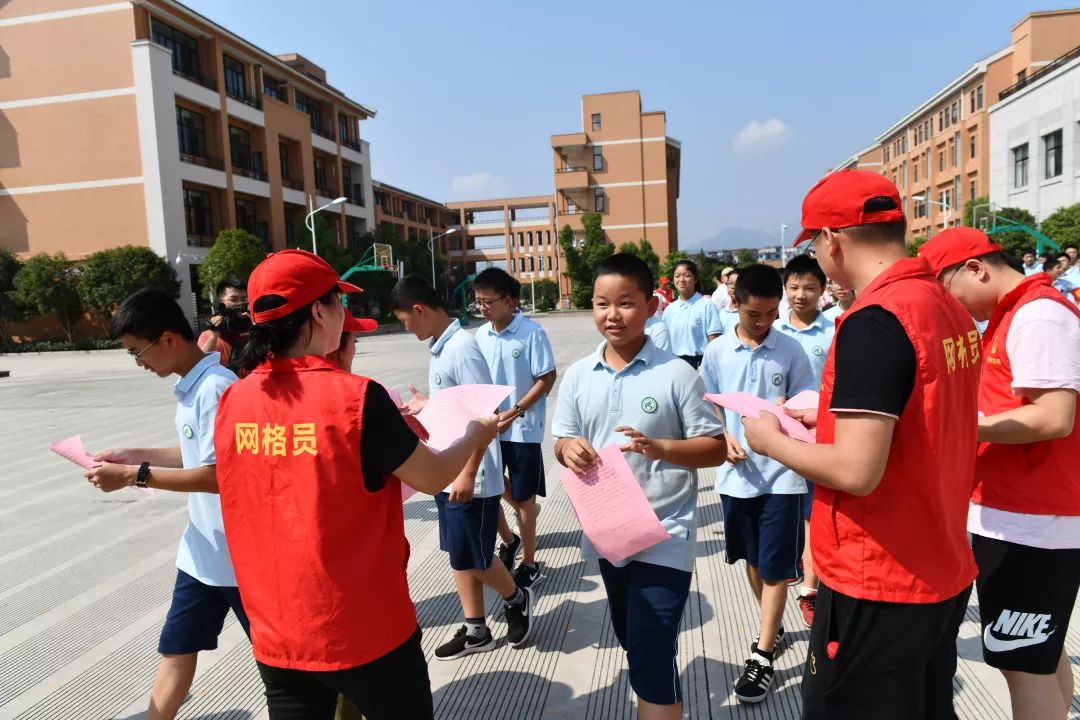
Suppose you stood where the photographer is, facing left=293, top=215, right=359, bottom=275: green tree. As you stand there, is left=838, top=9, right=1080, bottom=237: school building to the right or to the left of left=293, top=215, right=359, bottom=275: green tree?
right

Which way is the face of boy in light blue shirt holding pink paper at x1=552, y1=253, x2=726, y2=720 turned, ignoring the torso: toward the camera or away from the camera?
toward the camera

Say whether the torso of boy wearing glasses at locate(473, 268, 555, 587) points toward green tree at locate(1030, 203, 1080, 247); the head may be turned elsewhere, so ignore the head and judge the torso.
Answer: no

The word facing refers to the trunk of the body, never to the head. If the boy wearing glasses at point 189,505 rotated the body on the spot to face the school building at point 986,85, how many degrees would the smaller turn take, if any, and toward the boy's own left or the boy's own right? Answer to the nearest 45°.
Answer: approximately 135° to the boy's own right

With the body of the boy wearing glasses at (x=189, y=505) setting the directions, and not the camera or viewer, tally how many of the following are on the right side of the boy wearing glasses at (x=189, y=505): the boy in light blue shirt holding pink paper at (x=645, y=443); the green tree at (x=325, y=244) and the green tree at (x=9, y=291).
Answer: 2

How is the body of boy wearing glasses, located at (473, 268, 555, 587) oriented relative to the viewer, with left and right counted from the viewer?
facing the viewer and to the left of the viewer

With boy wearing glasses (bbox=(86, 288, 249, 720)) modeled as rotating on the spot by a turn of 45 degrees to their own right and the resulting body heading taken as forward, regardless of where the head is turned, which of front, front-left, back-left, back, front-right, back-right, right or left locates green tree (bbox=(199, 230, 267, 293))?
front-right

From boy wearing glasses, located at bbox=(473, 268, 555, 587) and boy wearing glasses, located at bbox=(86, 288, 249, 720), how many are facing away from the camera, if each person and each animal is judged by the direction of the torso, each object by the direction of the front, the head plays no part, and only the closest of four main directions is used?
0

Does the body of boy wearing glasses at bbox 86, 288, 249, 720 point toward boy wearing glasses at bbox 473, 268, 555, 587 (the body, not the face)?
no

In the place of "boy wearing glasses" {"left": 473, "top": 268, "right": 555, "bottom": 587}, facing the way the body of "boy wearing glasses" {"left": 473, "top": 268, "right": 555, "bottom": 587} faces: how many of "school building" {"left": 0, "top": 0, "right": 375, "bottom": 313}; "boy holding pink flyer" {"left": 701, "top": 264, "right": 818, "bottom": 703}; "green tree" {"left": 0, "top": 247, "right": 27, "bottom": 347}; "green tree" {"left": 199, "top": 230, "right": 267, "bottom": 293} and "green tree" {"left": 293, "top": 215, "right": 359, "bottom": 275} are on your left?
1

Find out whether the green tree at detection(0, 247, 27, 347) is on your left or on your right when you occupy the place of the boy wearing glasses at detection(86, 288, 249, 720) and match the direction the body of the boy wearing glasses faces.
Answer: on your right

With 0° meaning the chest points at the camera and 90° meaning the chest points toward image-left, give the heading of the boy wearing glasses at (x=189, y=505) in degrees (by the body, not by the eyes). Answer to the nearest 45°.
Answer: approximately 90°

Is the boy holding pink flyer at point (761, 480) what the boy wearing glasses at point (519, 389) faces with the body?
no

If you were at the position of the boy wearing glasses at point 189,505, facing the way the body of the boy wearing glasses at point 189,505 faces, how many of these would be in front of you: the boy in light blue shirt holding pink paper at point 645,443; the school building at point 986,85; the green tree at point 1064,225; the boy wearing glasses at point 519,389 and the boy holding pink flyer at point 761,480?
0

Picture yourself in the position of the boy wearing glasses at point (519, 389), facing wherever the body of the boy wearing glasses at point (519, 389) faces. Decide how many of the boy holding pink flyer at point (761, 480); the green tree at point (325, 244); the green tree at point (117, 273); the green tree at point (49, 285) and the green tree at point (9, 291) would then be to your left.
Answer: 1

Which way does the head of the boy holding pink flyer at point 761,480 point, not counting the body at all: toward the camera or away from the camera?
toward the camera
